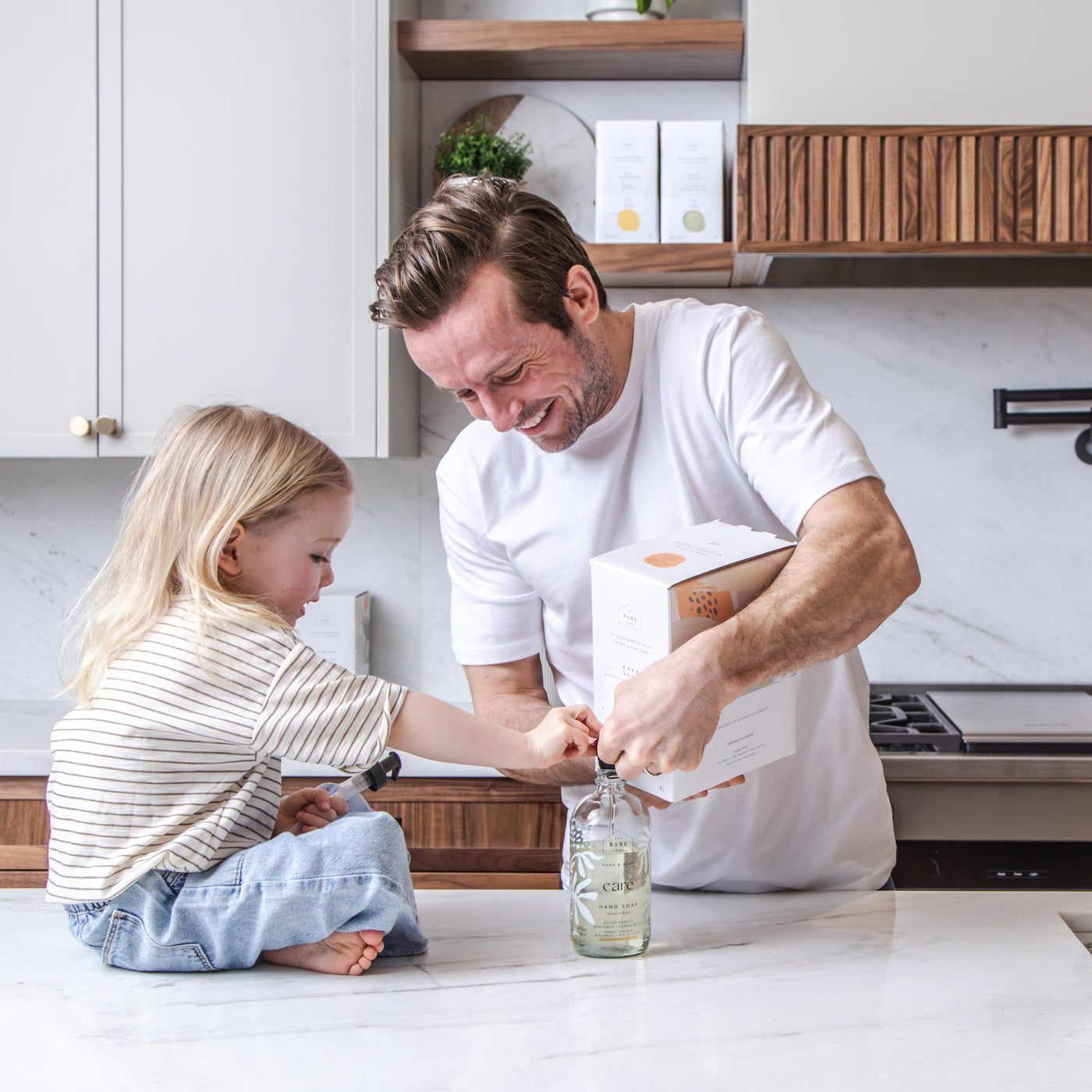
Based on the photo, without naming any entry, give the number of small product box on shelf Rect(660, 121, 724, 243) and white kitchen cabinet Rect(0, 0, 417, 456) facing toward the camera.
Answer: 2

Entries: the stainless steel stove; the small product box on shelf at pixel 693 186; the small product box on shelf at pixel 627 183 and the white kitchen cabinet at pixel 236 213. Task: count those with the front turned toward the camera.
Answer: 4

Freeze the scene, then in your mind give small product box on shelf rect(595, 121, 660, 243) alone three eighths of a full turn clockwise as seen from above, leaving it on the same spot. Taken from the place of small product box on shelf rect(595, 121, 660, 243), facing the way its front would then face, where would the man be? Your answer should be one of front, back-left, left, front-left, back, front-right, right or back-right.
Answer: back-left

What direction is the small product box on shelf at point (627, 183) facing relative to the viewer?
toward the camera

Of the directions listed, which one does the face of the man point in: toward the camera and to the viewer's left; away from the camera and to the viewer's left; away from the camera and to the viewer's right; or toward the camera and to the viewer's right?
toward the camera and to the viewer's left

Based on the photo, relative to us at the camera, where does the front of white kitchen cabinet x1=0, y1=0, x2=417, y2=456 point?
facing the viewer

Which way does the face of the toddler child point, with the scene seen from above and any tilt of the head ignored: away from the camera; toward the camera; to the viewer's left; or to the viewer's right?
to the viewer's right

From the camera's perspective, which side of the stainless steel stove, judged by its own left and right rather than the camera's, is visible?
front
